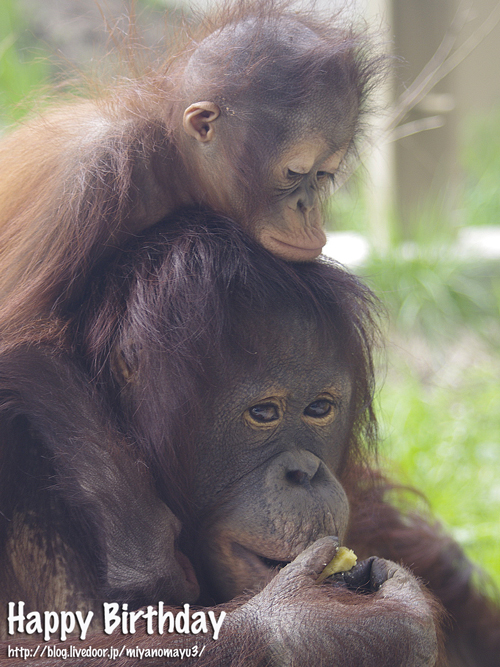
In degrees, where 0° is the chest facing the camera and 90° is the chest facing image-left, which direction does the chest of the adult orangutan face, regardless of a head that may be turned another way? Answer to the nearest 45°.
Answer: approximately 315°
